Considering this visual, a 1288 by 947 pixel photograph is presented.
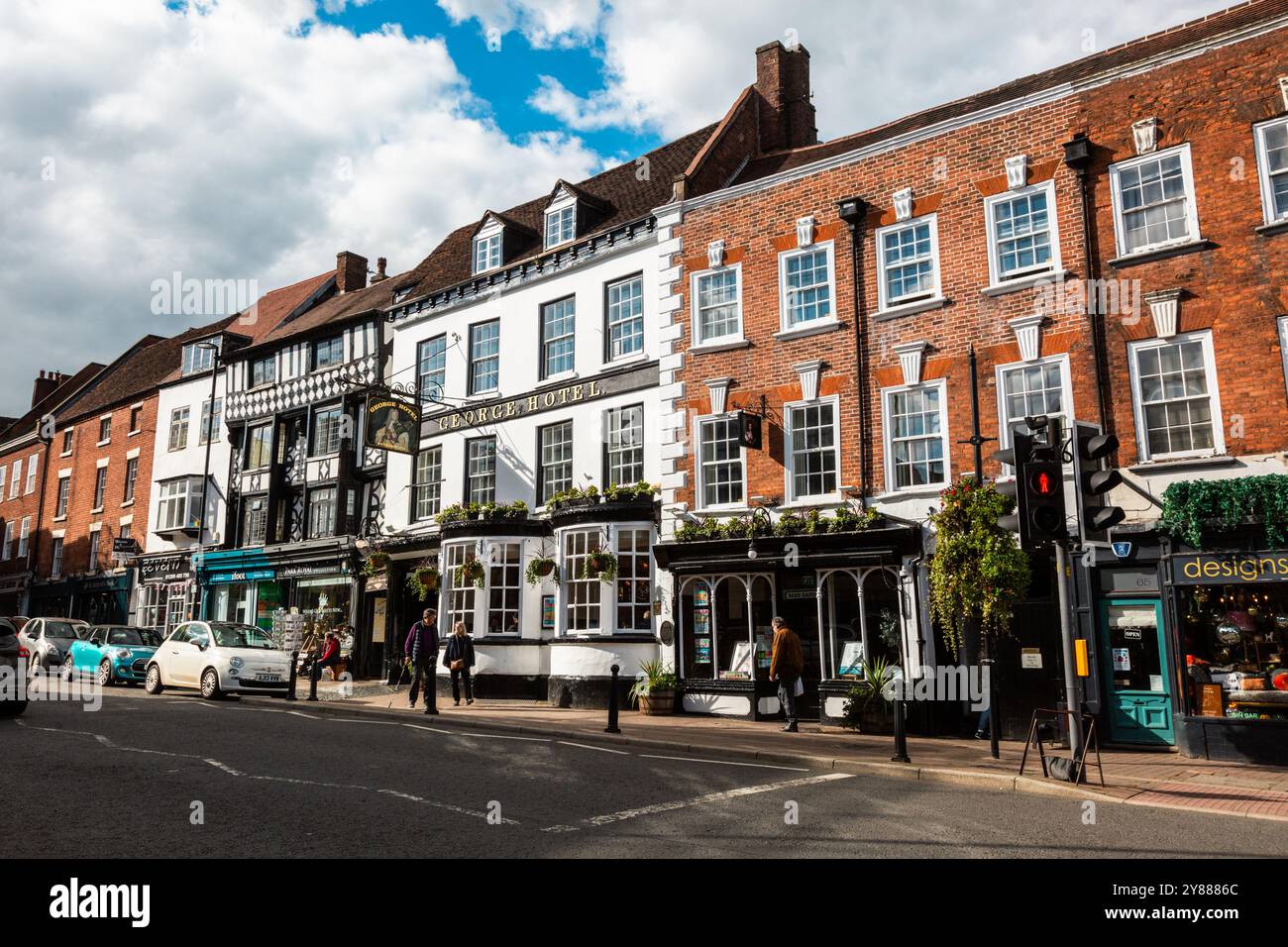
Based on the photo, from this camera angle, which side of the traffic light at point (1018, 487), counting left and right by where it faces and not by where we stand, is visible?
left

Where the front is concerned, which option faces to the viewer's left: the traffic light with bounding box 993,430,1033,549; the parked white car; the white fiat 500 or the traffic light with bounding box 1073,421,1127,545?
the traffic light with bounding box 993,430,1033,549

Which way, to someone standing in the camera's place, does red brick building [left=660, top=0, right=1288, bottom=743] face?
facing the viewer and to the left of the viewer

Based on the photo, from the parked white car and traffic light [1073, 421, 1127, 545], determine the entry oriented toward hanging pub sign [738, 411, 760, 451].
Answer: the parked white car

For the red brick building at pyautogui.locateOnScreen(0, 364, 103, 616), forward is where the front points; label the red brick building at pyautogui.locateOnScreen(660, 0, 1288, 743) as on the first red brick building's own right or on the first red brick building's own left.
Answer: on the first red brick building's own left

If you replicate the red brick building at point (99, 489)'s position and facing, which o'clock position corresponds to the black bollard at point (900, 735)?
The black bollard is roughly at 10 o'clock from the red brick building.

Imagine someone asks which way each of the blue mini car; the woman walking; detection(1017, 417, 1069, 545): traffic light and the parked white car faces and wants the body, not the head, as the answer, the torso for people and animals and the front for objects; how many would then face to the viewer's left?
0

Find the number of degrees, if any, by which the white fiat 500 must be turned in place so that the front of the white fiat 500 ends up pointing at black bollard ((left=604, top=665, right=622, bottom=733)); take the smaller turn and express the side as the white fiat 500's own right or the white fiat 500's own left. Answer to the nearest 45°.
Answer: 0° — it already faces it

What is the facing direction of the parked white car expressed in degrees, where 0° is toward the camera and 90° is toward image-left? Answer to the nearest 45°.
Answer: approximately 315°

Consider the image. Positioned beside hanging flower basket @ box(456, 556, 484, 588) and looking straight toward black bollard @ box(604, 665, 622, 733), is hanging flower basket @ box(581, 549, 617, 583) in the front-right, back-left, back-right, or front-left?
front-left

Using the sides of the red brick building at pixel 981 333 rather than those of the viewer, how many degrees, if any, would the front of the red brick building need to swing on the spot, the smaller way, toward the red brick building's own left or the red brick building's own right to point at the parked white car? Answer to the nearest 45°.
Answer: approximately 45° to the red brick building's own right

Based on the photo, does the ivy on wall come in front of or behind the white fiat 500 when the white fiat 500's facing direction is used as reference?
in front

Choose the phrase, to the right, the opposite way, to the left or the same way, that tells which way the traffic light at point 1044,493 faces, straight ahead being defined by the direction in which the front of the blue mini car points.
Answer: to the right

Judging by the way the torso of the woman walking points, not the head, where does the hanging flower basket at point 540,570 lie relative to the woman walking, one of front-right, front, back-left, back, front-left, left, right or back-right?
back-left

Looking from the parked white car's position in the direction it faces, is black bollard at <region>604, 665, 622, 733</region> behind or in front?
in front

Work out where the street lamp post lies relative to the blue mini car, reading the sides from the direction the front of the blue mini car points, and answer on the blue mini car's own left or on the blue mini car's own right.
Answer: on the blue mini car's own left

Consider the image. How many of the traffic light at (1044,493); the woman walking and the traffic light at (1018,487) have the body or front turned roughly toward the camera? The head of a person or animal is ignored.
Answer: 2

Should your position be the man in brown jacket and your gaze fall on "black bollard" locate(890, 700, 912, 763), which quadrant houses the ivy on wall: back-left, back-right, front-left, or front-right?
front-left

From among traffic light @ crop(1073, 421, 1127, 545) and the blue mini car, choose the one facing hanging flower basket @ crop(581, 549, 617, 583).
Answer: the blue mini car
